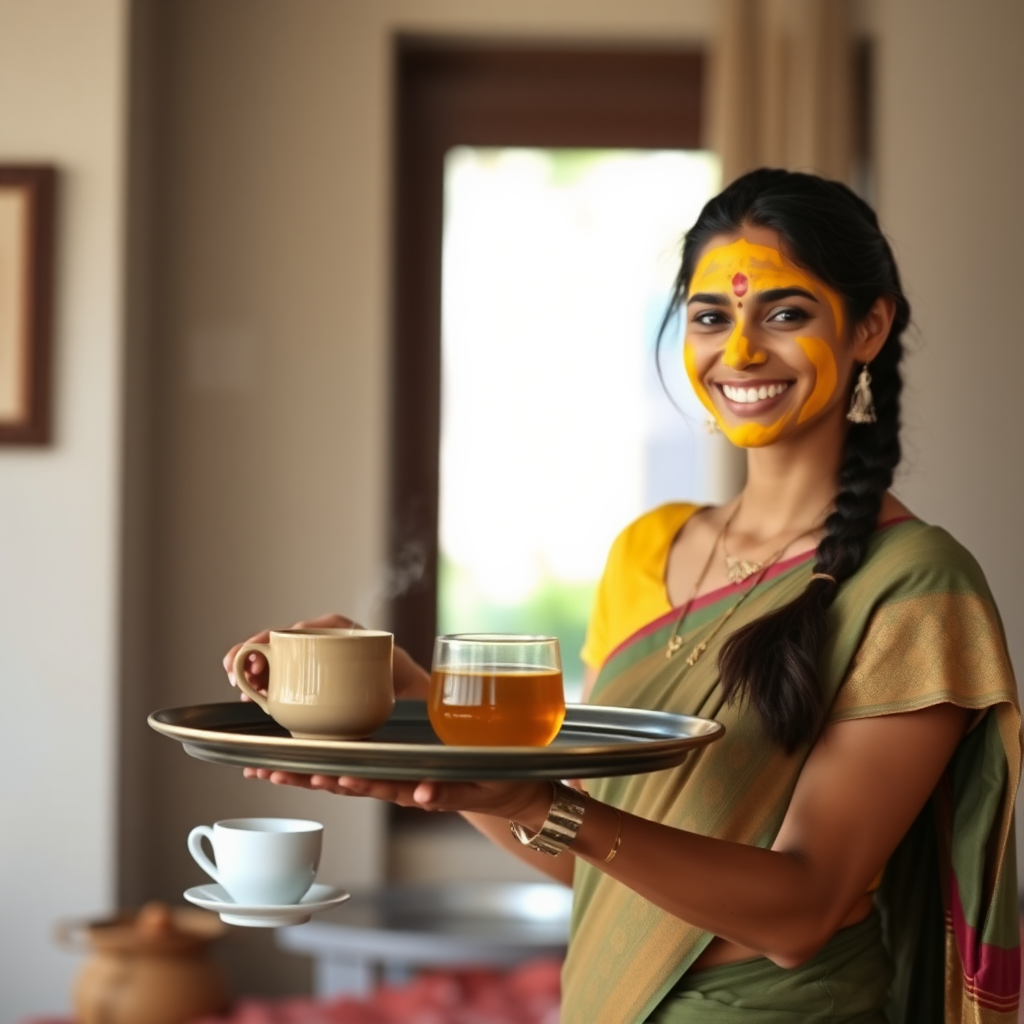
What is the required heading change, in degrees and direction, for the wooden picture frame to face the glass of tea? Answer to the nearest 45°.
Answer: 0° — it already faces it

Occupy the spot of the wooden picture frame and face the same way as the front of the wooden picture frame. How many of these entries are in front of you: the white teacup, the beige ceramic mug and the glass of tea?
3

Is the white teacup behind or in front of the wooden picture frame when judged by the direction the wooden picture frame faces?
in front

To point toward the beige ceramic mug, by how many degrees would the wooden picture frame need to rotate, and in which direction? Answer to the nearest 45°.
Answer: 0° — it already faces it

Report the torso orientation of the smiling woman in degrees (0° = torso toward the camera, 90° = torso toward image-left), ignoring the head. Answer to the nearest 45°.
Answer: approximately 45°

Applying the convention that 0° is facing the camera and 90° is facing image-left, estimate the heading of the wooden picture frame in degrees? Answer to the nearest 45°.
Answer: approximately 0°

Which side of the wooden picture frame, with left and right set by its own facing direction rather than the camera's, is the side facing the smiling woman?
front

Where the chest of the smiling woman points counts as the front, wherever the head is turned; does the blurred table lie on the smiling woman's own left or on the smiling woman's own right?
on the smiling woman's own right
